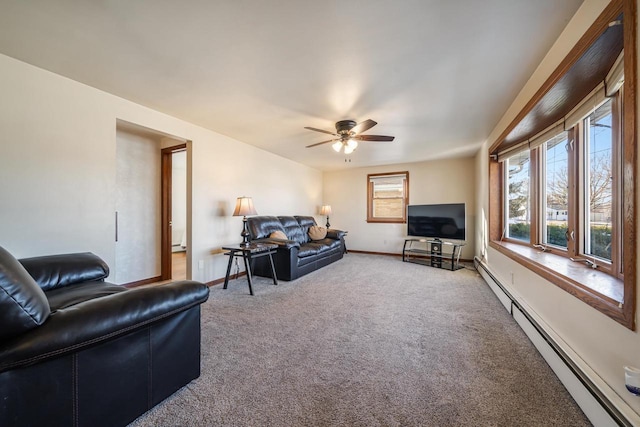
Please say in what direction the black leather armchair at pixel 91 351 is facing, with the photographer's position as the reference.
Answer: facing away from the viewer and to the right of the viewer

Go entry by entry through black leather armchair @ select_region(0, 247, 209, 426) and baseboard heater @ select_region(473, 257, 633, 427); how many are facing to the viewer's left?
1

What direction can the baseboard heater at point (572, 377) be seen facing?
to the viewer's left

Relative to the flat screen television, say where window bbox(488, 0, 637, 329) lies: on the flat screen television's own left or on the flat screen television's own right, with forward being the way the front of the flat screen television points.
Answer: on the flat screen television's own left

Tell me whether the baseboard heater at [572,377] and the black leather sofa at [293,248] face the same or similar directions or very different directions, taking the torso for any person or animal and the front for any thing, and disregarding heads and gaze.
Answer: very different directions
